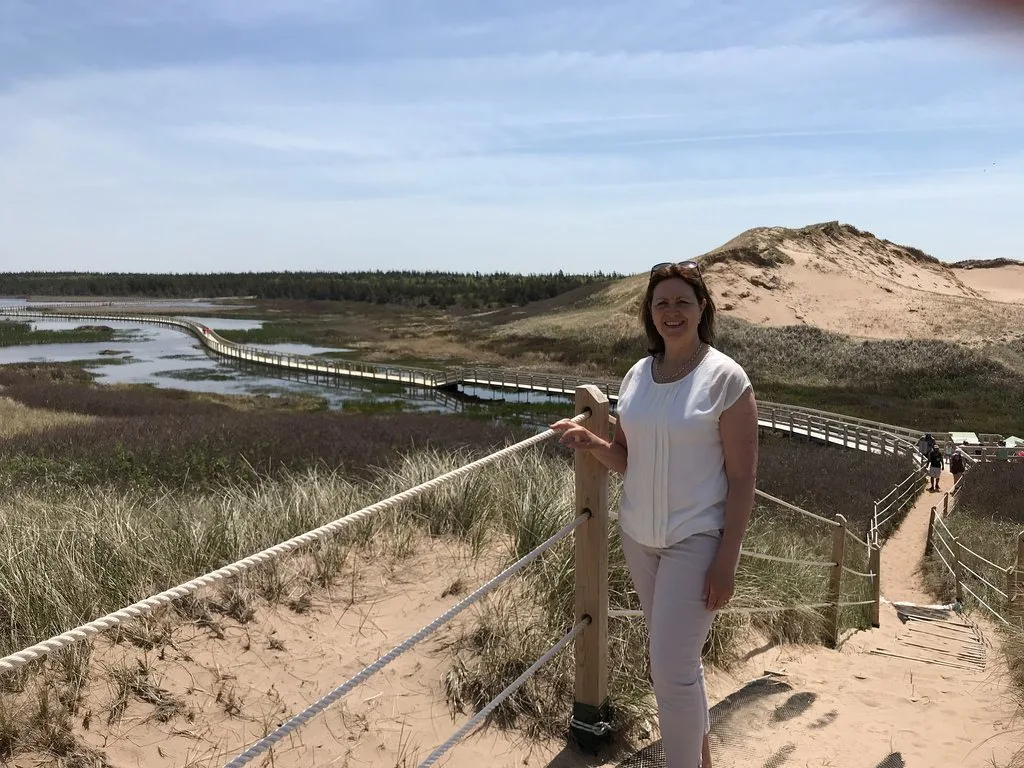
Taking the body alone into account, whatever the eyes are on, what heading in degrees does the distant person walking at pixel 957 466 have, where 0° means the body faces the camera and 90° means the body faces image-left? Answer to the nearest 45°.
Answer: approximately 180°

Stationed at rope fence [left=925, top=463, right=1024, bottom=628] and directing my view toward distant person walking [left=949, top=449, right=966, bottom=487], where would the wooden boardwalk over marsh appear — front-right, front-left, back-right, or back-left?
front-left

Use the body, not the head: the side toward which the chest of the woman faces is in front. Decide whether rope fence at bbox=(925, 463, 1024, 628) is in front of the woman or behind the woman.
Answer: behind

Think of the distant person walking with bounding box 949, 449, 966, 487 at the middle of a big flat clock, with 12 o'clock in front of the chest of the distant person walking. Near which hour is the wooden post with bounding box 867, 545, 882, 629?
The wooden post is roughly at 6 o'clock from the distant person walking.

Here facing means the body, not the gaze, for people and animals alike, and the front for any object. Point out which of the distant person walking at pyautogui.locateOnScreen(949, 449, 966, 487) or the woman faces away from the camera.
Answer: the distant person walking

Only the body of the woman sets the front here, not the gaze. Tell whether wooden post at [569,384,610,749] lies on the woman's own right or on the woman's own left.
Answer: on the woman's own right

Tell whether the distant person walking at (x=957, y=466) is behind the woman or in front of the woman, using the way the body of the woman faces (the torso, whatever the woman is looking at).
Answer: behind

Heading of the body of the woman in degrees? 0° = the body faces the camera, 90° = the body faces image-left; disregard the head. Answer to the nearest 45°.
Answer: approximately 45°
